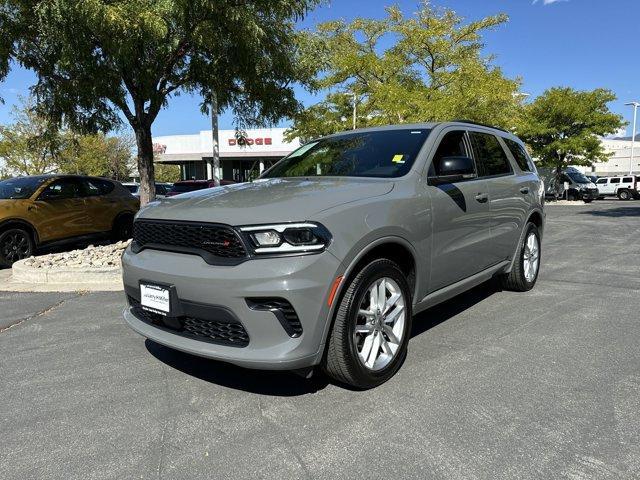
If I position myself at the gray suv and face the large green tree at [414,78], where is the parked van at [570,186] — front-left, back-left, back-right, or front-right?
front-right

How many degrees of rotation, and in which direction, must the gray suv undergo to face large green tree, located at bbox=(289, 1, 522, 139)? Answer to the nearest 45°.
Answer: approximately 135° to its right

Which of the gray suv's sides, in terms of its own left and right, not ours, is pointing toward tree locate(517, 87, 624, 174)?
back

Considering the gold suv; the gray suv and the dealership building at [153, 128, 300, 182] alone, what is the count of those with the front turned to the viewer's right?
0

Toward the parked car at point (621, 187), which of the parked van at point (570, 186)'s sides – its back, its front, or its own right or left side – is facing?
left

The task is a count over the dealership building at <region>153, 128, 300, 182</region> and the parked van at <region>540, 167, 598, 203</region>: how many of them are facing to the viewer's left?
0

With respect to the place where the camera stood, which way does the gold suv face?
facing the viewer and to the left of the viewer

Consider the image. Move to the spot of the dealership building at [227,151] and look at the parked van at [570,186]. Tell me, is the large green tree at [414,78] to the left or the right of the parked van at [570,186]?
right

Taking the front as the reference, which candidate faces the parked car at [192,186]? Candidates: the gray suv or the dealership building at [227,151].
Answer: the dealership building

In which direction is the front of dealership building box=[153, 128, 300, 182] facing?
toward the camera

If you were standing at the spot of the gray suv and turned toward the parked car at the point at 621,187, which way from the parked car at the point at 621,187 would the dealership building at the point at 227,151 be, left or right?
left

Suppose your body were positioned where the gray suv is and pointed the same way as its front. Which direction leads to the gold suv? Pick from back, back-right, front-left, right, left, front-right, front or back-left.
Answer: right
